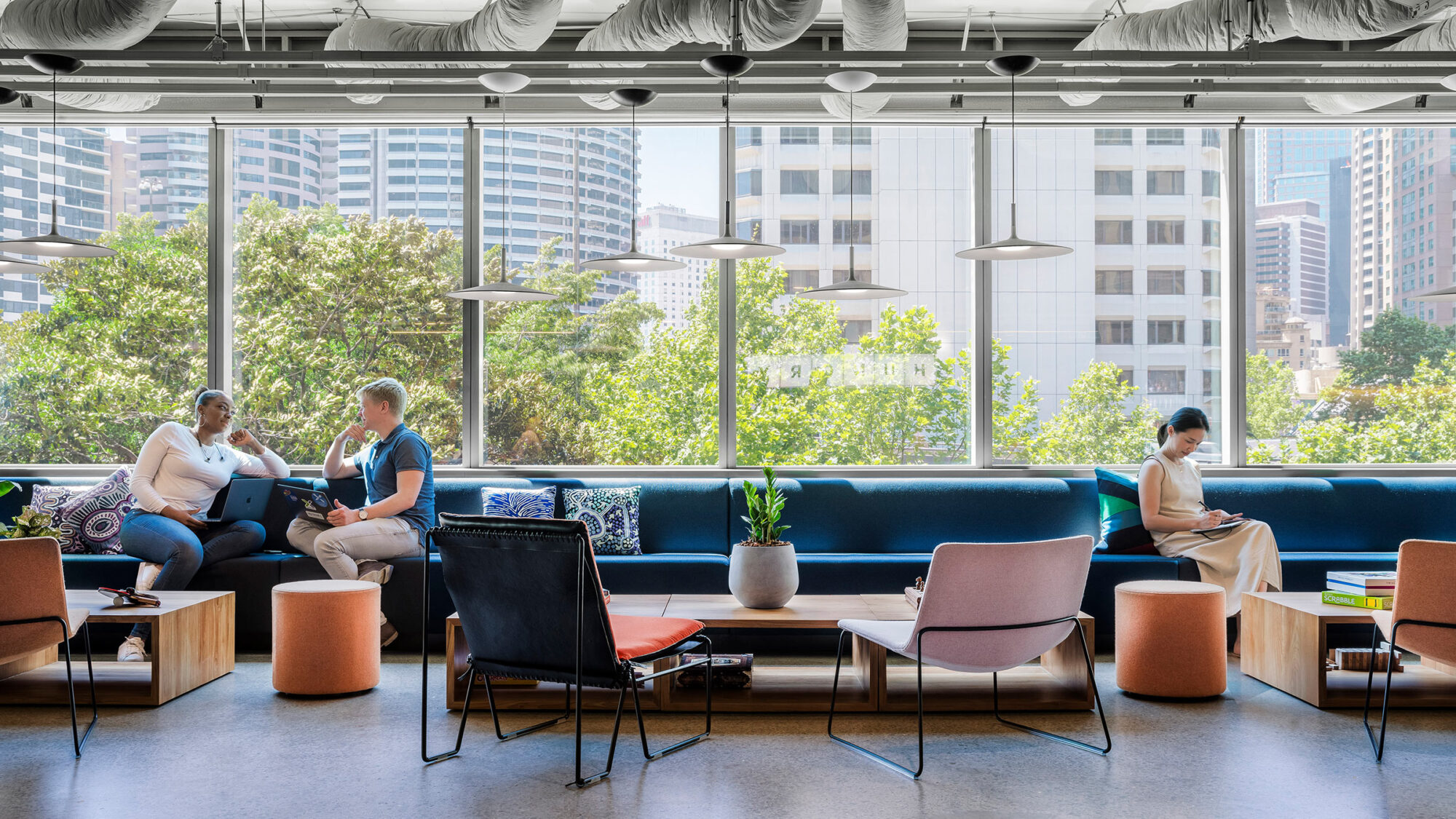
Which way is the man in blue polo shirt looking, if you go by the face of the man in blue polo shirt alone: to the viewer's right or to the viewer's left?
to the viewer's left

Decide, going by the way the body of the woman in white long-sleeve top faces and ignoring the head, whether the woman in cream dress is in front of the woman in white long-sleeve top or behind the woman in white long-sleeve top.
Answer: in front

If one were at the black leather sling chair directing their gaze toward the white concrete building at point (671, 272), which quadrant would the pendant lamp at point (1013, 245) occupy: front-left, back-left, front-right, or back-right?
front-right

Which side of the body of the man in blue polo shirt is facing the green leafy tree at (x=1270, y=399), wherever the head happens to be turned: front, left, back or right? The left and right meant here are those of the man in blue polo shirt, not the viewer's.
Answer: back

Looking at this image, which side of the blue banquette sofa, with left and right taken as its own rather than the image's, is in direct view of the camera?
front

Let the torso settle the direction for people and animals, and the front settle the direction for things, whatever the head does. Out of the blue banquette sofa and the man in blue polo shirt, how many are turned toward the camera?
1

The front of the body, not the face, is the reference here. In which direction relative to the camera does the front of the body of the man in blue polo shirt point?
to the viewer's left

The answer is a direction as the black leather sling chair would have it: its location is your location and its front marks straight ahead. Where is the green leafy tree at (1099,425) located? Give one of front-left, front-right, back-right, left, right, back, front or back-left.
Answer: front

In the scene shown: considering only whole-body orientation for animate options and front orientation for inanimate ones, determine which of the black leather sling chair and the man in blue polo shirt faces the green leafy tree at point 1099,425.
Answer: the black leather sling chair

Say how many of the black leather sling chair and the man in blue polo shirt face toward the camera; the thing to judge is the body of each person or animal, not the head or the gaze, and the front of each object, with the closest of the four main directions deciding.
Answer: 0

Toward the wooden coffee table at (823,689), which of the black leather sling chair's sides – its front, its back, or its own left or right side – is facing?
front

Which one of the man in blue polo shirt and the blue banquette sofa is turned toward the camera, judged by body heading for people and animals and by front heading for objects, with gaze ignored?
the blue banquette sofa

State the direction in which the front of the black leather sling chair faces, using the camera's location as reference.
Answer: facing away from the viewer and to the right of the viewer

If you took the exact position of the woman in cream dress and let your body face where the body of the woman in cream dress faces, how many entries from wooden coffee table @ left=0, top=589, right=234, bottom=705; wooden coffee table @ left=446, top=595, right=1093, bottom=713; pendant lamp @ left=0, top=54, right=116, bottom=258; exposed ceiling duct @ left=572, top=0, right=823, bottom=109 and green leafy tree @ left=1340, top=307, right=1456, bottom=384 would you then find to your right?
4

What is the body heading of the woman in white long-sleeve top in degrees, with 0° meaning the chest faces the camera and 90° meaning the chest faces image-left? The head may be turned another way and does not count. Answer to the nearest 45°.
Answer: approximately 315°

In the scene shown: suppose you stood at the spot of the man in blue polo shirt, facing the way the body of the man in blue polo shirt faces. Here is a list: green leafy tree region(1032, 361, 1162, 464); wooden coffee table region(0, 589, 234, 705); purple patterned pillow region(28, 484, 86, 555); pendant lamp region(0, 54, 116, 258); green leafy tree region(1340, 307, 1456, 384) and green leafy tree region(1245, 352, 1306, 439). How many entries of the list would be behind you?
3
